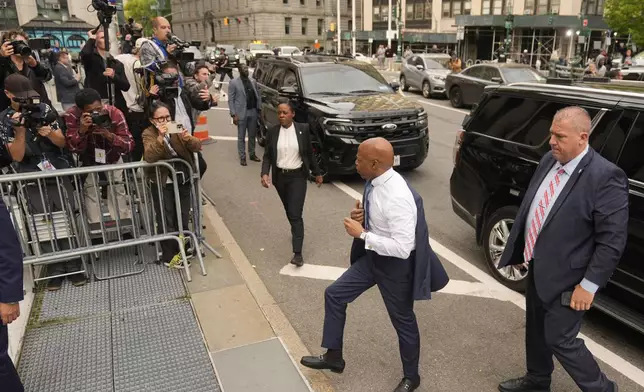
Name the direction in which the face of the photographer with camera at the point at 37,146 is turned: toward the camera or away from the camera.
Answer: toward the camera

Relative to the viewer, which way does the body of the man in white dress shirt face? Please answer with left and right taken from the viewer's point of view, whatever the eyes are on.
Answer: facing to the left of the viewer

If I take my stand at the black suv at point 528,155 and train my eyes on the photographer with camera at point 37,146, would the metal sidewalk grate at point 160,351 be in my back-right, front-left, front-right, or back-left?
front-left

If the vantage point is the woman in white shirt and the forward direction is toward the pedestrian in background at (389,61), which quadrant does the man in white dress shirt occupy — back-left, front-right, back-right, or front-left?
back-right

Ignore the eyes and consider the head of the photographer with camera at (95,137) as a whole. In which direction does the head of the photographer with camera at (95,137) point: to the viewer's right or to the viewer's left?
to the viewer's right

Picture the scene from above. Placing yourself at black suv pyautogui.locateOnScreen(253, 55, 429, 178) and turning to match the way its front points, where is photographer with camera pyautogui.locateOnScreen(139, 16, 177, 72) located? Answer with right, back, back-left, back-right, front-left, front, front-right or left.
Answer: right

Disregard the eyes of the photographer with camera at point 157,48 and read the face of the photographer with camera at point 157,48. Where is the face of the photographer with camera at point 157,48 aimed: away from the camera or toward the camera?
toward the camera

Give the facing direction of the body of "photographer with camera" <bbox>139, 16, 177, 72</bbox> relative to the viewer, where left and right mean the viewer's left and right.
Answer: facing the viewer and to the right of the viewer

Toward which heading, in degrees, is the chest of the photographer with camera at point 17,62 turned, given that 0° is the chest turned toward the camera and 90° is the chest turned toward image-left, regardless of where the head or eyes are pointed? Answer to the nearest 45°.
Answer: approximately 315°

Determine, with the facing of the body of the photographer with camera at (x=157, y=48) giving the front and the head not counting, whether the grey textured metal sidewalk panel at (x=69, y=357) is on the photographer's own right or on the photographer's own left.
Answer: on the photographer's own right

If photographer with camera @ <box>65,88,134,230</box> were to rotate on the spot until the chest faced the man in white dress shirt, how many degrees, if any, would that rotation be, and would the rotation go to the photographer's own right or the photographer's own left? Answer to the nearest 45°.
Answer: approximately 45° to the photographer's own left

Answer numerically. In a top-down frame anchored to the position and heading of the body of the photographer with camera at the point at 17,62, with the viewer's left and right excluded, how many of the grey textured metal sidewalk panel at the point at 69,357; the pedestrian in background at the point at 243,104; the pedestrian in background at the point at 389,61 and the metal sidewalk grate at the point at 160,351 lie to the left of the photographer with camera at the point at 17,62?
2

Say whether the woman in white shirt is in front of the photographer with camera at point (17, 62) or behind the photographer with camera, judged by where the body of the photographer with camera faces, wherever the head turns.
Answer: in front
